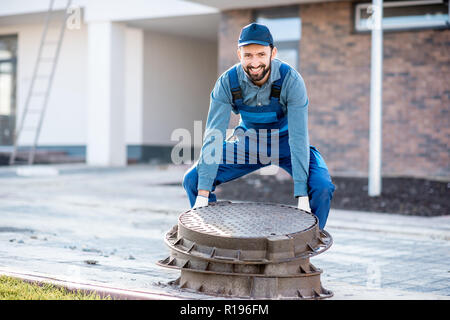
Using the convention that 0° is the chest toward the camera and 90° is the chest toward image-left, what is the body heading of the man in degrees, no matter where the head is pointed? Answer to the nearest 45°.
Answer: approximately 0°

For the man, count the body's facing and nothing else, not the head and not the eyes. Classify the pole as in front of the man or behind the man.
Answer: behind
